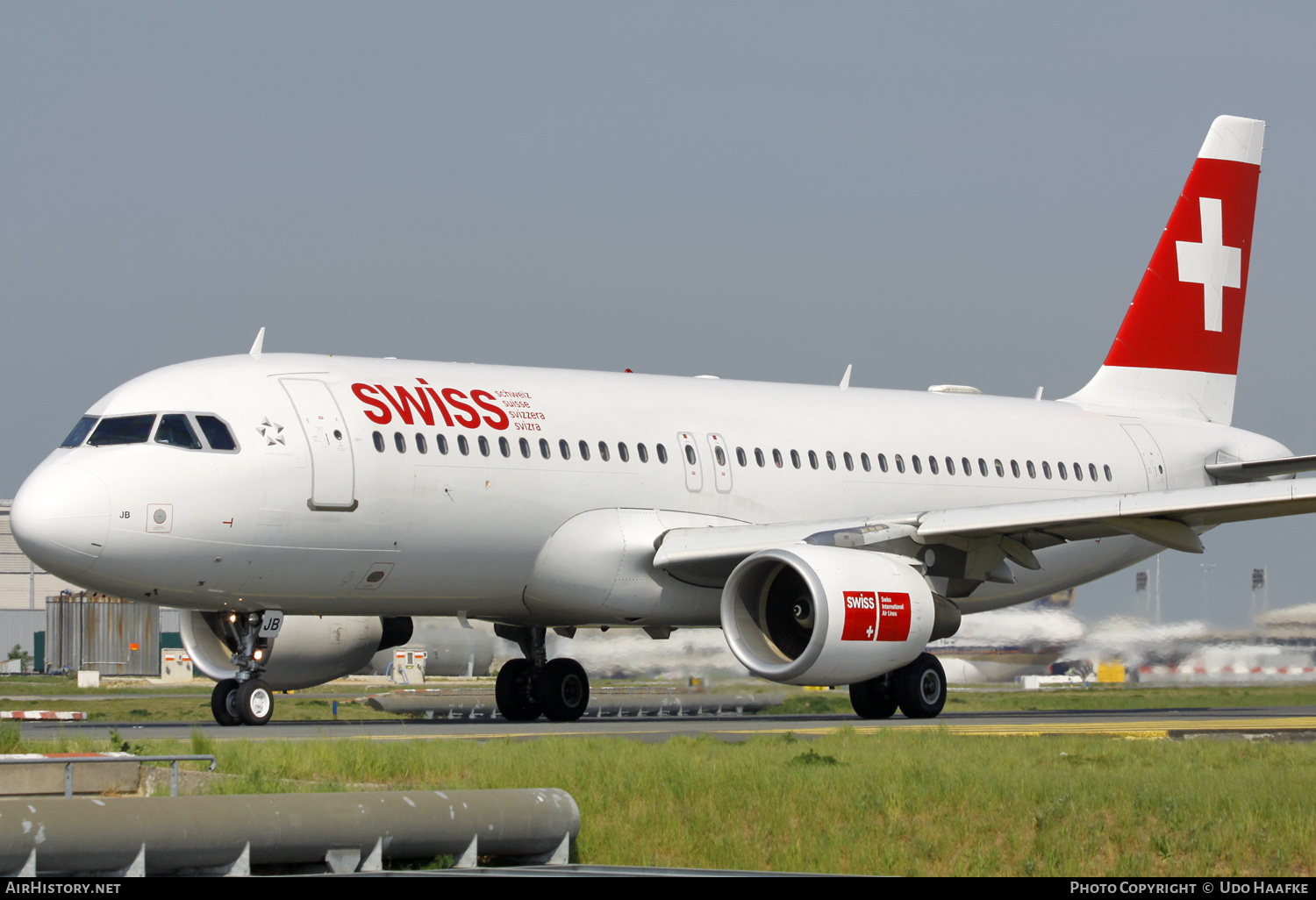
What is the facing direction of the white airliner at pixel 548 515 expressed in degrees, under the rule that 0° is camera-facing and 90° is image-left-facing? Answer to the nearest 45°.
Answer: approximately 45°

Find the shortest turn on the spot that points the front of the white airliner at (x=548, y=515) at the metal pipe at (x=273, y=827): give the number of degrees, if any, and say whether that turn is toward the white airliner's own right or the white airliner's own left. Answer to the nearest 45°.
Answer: approximately 45° to the white airliner's own left
